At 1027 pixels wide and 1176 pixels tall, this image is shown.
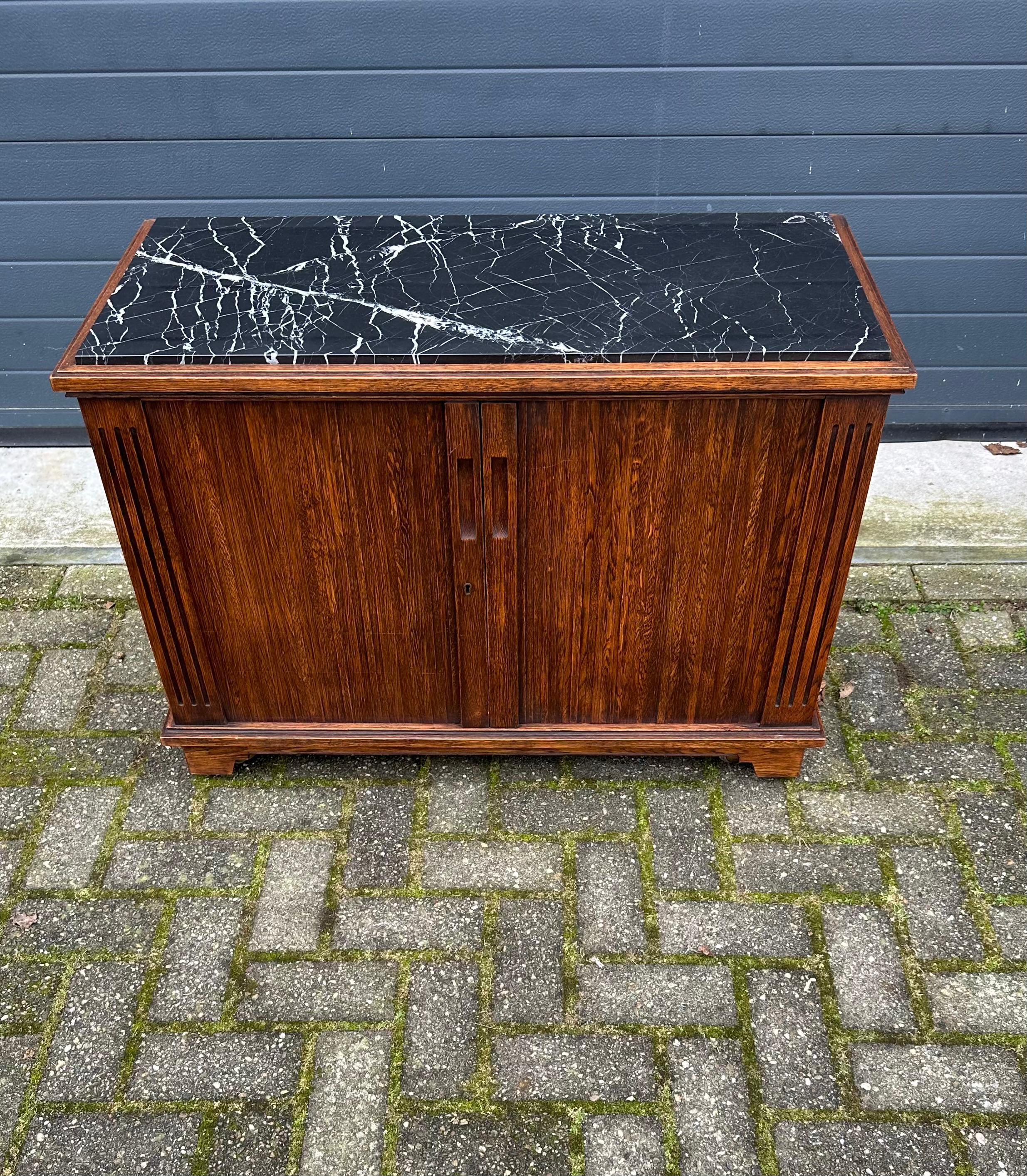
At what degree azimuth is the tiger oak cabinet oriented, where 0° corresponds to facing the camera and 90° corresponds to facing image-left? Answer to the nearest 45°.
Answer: approximately 0°
